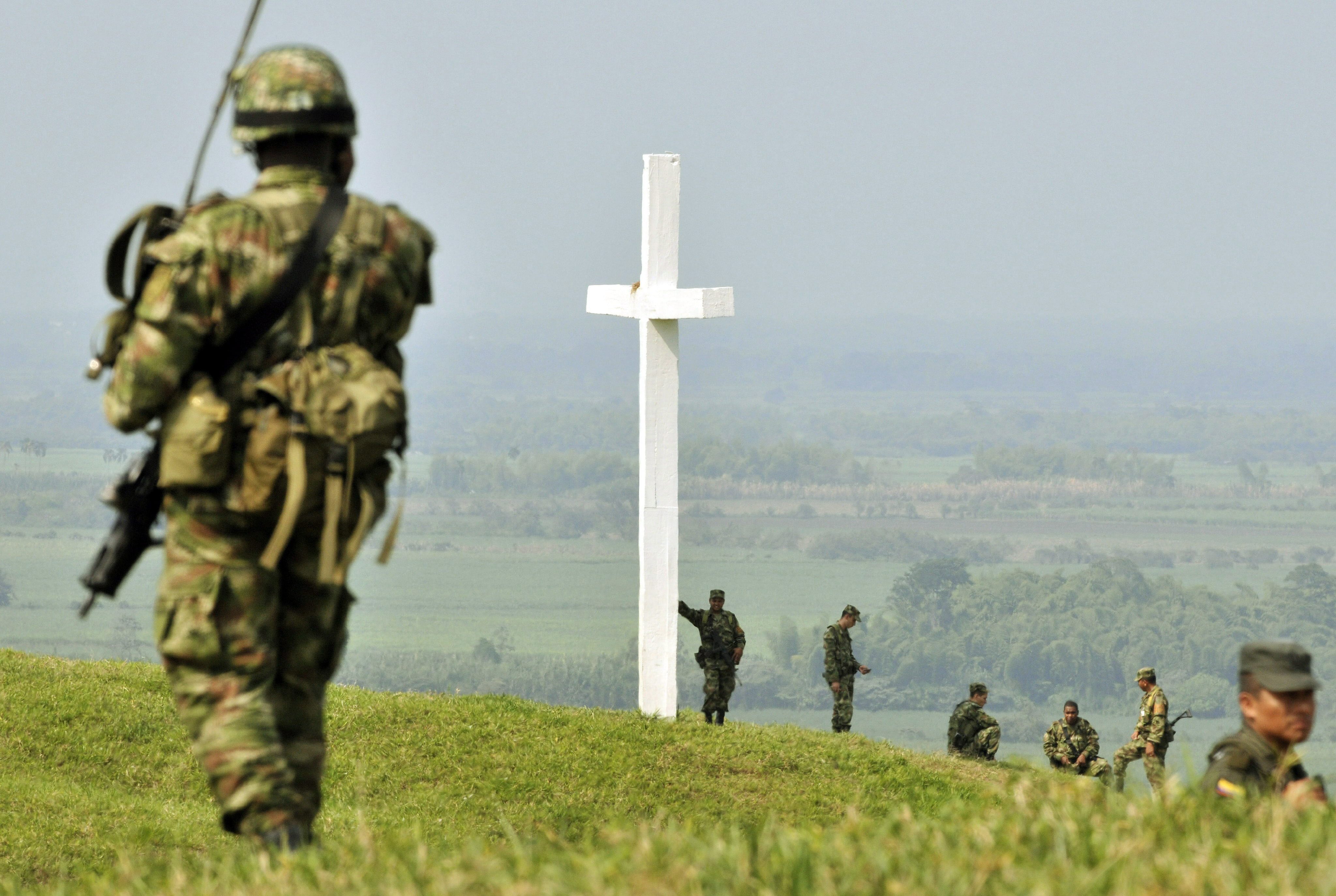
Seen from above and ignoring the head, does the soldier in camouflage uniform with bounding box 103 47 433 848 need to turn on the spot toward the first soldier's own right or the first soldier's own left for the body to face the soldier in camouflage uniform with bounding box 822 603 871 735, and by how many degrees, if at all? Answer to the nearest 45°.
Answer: approximately 45° to the first soldier's own right

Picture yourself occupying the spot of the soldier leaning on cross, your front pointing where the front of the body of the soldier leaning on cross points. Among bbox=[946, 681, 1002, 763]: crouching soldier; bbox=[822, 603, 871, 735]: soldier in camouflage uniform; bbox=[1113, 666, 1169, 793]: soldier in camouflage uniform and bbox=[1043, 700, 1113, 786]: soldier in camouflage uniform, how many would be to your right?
0

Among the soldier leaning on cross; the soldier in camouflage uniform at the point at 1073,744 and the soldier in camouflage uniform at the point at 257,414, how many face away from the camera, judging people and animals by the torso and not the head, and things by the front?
1

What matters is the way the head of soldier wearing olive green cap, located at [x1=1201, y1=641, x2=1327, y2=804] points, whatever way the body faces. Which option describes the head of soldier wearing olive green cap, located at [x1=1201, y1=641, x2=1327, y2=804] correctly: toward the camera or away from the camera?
toward the camera

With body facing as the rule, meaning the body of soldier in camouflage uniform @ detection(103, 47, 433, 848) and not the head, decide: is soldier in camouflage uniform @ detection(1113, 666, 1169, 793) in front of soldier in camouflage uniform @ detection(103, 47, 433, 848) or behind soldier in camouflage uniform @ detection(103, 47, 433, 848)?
in front

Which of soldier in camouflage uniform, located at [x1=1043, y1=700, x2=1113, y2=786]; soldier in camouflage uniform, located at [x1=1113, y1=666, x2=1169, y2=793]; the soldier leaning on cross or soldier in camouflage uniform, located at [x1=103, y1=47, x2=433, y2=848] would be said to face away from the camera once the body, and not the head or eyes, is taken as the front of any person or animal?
soldier in camouflage uniform, located at [x1=103, y1=47, x2=433, y2=848]

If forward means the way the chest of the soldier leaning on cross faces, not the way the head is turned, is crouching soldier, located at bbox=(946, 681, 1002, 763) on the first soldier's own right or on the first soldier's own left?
on the first soldier's own left

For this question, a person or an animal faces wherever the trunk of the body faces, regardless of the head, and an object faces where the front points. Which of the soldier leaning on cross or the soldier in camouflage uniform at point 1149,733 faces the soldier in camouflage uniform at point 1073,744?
the soldier in camouflage uniform at point 1149,733

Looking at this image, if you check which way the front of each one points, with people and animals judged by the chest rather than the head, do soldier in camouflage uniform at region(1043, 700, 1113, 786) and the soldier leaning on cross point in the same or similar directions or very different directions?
same or similar directions

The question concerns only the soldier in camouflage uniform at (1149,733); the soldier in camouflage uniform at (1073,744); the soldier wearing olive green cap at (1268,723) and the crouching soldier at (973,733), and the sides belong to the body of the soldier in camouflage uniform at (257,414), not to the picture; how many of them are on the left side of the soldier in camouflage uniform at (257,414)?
0

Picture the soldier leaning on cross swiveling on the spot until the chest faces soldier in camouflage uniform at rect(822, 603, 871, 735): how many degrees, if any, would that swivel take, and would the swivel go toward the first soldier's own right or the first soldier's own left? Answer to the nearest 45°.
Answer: approximately 135° to the first soldier's own left

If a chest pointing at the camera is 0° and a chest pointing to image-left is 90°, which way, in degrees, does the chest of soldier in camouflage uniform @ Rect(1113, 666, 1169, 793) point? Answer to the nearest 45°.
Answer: approximately 90°

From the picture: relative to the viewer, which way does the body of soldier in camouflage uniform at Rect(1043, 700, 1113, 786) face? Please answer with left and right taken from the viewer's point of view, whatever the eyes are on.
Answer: facing the viewer

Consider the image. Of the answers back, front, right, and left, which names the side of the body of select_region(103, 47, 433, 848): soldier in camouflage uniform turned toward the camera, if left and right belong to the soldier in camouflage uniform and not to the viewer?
back

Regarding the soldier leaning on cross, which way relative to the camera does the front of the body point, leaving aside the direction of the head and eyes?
toward the camera

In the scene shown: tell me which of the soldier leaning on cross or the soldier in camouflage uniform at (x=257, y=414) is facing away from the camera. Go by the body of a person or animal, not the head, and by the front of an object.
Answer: the soldier in camouflage uniform
